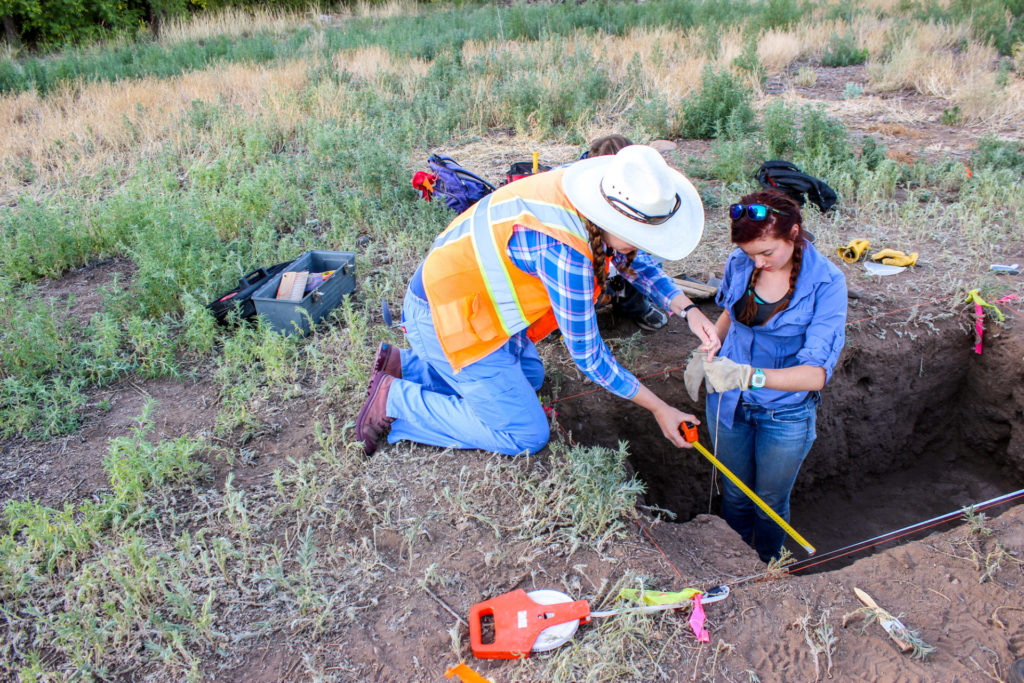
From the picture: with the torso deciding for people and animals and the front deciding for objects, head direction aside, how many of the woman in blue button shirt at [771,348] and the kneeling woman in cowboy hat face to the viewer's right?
1

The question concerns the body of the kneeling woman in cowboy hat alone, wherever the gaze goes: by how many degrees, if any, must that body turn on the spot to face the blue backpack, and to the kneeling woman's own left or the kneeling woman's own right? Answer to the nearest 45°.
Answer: approximately 90° to the kneeling woman's own left

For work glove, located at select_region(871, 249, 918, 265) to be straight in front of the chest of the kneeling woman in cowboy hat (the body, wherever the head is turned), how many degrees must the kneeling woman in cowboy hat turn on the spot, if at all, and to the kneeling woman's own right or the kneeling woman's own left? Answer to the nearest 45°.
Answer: approximately 45° to the kneeling woman's own left

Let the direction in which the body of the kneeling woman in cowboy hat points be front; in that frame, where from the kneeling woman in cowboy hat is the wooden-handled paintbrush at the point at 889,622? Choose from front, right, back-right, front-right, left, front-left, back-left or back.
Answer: front-right

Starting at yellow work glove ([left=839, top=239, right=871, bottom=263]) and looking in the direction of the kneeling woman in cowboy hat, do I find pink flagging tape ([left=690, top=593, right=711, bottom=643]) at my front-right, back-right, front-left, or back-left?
front-left

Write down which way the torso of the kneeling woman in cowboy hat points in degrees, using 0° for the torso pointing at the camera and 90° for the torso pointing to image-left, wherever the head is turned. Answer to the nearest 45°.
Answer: approximately 270°

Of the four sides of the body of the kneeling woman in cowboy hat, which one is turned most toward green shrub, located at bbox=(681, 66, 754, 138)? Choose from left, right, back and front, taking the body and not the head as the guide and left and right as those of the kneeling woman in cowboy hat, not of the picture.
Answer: left

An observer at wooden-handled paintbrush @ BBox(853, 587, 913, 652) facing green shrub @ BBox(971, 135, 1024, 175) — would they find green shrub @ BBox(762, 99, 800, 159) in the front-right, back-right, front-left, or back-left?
front-left

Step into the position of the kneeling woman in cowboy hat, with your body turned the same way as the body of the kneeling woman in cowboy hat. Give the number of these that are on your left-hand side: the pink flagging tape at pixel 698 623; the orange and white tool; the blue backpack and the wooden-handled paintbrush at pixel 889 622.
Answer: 1

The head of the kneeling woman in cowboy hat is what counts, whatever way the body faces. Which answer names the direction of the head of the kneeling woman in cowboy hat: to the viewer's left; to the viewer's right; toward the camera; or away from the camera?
to the viewer's right

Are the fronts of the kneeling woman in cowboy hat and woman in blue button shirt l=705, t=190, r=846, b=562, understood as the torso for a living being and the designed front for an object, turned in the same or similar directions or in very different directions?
very different directions

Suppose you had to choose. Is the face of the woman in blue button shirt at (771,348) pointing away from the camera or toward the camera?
toward the camera

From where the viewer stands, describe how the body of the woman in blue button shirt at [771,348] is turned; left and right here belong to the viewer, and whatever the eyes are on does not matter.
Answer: facing the viewer and to the left of the viewer

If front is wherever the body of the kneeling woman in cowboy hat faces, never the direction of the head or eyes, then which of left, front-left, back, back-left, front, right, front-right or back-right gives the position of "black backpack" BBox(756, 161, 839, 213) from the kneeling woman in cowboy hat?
front-left

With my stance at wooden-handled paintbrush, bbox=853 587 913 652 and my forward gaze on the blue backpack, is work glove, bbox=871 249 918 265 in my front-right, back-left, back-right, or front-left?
front-right

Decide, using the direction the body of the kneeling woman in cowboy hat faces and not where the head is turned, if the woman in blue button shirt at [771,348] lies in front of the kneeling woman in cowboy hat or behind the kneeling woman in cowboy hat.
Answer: in front
